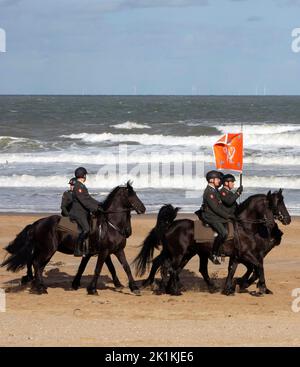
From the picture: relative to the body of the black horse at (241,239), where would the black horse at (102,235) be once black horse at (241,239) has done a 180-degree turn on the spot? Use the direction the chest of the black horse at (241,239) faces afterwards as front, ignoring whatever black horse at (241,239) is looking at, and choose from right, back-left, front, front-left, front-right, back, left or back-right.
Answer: front

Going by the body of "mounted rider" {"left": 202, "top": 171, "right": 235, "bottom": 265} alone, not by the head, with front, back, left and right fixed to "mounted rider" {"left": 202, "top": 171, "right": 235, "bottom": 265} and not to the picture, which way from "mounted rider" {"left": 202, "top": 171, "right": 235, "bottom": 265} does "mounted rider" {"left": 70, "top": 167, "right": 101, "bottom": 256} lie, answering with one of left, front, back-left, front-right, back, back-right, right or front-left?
back

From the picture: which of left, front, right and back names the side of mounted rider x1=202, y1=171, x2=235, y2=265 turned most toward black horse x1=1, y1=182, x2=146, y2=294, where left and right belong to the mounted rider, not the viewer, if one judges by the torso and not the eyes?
back

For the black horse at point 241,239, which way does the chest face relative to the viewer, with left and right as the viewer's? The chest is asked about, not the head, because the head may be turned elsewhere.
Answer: facing to the right of the viewer

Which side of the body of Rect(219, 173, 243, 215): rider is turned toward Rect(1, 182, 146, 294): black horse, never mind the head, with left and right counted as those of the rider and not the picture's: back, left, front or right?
back

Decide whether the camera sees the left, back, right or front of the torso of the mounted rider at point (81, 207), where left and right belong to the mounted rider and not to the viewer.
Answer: right

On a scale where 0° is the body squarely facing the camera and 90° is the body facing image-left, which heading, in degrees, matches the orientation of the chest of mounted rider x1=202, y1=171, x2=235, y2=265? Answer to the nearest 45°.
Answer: approximately 270°

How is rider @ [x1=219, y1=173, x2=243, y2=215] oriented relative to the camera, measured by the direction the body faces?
to the viewer's right

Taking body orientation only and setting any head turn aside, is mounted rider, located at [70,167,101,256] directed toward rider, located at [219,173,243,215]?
yes

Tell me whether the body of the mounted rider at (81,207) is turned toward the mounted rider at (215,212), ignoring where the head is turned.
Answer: yes
